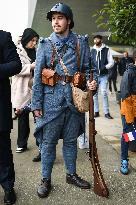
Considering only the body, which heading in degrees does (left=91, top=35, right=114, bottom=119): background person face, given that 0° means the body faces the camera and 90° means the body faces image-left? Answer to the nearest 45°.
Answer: approximately 0°

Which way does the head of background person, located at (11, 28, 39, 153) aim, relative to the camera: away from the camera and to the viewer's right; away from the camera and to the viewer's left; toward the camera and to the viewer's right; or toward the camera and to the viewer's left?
toward the camera and to the viewer's right

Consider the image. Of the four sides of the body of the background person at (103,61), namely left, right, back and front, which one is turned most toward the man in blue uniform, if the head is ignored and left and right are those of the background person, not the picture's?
front

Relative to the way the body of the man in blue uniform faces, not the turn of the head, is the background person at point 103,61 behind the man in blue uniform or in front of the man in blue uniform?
behind

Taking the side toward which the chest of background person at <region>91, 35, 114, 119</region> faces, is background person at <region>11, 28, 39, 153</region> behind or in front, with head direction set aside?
in front

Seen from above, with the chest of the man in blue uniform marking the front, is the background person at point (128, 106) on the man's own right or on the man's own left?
on the man's own left

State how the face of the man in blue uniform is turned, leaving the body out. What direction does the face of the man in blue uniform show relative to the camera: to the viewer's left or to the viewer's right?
to the viewer's left

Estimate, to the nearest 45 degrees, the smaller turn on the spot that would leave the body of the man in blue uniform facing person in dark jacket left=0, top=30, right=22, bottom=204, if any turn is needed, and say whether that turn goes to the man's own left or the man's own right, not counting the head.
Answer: approximately 45° to the man's own right

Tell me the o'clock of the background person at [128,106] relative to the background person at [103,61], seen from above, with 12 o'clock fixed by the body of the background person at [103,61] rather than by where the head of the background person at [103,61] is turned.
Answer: the background person at [128,106] is roughly at 12 o'clock from the background person at [103,61].

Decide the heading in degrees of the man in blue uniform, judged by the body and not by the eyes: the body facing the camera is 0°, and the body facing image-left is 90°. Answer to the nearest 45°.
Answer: approximately 0°
